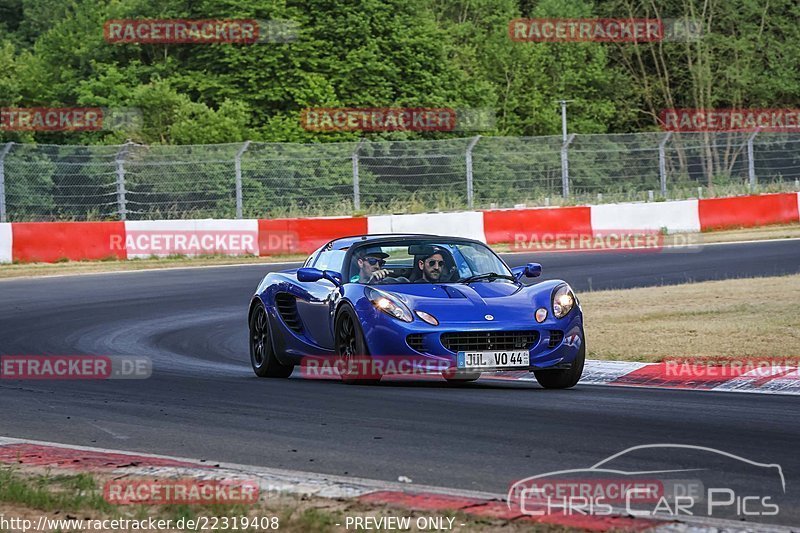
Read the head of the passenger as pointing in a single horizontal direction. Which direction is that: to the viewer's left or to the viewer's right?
to the viewer's right

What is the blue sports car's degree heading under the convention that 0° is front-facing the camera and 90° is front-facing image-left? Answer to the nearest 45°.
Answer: approximately 315°

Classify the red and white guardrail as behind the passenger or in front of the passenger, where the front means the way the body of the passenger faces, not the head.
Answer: behind

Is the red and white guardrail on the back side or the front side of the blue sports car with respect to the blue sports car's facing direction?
on the back side

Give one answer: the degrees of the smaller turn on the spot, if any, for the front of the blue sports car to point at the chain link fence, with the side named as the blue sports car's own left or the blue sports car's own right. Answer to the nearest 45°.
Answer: approximately 135° to the blue sports car's own left

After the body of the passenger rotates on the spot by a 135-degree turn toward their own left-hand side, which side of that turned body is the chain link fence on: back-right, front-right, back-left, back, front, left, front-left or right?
front

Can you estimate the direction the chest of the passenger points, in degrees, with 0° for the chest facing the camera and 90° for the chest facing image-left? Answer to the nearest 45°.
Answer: approximately 315°
